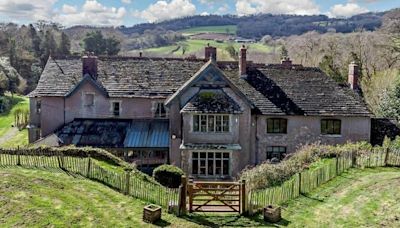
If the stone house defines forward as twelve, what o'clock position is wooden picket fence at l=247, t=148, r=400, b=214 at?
The wooden picket fence is roughly at 11 o'clock from the stone house.

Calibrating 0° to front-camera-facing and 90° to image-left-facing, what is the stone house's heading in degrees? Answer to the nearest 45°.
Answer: approximately 0°

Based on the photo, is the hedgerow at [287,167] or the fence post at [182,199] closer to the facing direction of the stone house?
the fence post

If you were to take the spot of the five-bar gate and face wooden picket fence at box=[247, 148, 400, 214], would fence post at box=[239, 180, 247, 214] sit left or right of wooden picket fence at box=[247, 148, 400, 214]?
right

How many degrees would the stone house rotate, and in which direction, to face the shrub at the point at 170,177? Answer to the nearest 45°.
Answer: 0° — it already faces it

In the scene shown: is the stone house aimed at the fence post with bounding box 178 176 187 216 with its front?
yes

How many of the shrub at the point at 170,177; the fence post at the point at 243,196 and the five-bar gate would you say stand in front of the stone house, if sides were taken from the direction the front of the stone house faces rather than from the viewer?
3

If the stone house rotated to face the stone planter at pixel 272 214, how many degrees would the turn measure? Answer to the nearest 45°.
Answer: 0° — it already faces it

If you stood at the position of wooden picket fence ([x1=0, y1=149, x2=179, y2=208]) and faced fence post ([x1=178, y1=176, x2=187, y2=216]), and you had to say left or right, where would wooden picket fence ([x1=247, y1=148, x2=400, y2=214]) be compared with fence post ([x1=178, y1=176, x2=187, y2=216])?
left

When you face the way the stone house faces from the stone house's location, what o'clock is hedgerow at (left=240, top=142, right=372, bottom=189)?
The hedgerow is roughly at 11 o'clock from the stone house.

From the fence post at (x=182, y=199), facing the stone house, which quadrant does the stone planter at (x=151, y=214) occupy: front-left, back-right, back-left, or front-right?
back-left

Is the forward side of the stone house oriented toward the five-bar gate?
yes

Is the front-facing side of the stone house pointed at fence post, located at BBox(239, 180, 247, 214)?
yes
